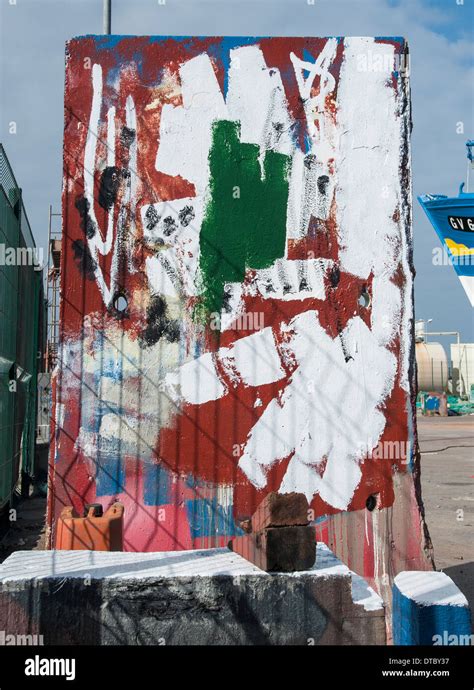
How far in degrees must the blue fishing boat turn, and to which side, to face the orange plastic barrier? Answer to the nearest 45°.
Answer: approximately 90° to its left

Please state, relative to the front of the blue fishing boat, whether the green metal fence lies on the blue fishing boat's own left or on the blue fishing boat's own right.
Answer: on the blue fishing boat's own left

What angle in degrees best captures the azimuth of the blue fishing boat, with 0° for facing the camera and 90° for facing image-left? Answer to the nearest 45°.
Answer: approximately 90°

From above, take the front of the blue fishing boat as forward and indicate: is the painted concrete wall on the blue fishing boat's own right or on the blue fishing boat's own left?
on the blue fishing boat's own left

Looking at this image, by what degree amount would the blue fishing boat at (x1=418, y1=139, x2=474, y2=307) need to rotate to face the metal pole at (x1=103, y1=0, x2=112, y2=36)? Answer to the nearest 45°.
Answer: approximately 90° to its left

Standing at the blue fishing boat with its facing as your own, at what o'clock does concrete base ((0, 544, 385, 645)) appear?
The concrete base is roughly at 9 o'clock from the blue fishing boat.
